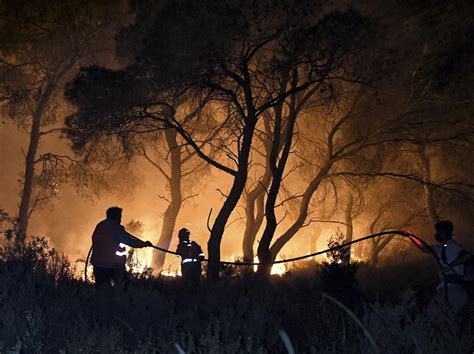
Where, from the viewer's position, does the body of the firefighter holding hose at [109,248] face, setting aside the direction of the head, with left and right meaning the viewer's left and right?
facing away from the viewer and to the right of the viewer

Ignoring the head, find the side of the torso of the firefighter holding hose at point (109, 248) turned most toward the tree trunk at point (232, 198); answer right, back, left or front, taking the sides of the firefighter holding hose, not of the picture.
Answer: front

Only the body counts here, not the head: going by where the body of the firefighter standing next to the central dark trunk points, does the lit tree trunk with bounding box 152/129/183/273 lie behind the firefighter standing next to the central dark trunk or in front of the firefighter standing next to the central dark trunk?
in front

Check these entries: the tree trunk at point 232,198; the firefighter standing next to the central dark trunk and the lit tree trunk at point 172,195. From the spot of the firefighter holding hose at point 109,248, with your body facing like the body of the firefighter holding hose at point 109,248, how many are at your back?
0
